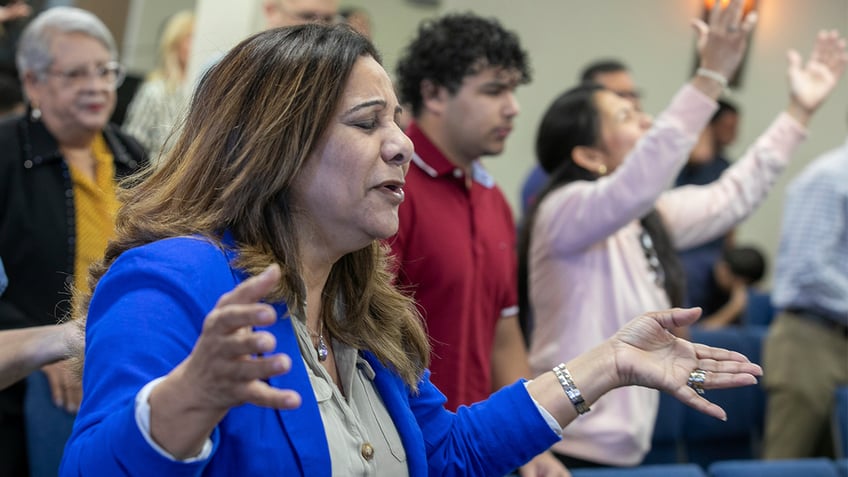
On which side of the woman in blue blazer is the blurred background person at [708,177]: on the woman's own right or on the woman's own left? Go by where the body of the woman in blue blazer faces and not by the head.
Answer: on the woman's own left

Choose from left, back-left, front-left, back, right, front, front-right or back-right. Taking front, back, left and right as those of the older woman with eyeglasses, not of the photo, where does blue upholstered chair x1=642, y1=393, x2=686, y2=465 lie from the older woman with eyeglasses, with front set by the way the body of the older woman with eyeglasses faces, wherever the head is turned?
front-left

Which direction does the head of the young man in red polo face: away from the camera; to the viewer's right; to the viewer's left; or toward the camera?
to the viewer's right

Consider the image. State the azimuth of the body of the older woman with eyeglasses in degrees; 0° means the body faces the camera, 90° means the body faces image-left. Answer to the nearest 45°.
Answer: approximately 315°

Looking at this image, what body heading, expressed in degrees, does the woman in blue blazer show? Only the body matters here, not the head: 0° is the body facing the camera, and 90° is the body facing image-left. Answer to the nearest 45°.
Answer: approximately 315°

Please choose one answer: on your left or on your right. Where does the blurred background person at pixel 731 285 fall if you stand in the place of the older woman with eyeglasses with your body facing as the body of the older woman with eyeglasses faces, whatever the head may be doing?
on your left

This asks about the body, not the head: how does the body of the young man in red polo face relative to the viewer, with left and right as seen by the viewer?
facing the viewer and to the right of the viewer

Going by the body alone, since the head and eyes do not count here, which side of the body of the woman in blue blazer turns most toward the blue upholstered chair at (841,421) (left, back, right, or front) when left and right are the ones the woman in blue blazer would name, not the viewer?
left

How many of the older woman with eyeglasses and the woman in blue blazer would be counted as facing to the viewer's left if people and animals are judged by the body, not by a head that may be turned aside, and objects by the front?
0
